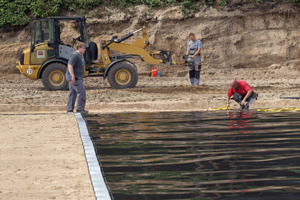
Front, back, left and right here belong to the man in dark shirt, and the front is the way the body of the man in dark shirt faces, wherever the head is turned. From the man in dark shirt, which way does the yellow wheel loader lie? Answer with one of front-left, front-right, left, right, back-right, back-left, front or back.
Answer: left

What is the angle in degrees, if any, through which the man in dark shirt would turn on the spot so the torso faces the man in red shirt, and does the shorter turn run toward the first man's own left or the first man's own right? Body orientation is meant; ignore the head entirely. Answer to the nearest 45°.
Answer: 0° — they already face them

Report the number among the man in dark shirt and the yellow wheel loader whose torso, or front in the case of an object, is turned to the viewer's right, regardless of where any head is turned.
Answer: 2

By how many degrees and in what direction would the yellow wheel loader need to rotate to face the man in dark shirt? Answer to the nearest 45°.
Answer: approximately 90° to its right

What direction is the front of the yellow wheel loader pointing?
to the viewer's right

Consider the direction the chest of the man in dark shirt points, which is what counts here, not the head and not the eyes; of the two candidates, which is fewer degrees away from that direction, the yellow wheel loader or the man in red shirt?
the man in red shirt

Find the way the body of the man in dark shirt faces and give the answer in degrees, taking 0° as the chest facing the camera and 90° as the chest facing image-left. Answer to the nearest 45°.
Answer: approximately 270°

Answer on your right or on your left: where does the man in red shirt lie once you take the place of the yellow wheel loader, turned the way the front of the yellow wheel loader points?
on your right
